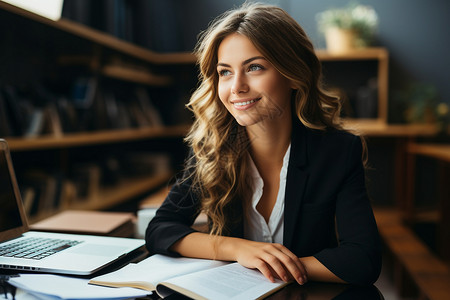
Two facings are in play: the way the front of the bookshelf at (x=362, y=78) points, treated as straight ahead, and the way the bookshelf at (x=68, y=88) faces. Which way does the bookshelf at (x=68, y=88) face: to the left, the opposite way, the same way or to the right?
to the left

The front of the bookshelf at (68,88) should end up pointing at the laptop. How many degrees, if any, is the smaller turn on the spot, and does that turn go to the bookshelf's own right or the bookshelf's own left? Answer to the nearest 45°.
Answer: approximately 45° to the bookshelf's own right

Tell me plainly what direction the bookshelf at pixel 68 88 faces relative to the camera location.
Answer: facing the viewer and to the right of the viewer

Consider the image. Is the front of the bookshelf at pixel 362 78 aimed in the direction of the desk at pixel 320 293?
yes

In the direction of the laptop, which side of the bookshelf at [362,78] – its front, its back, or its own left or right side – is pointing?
front

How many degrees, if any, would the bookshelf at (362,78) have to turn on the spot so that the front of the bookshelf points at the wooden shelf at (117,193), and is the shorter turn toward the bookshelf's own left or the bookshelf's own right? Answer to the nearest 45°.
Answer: approximately 45° to the bookshelf's own right

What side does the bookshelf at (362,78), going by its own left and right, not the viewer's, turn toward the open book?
front

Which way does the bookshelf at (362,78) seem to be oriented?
toward the camera
